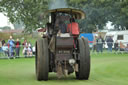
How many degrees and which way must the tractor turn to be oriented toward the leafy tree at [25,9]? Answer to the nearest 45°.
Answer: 0° — it already faces it

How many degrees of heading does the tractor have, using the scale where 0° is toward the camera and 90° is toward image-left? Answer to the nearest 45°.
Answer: approximately 180°
